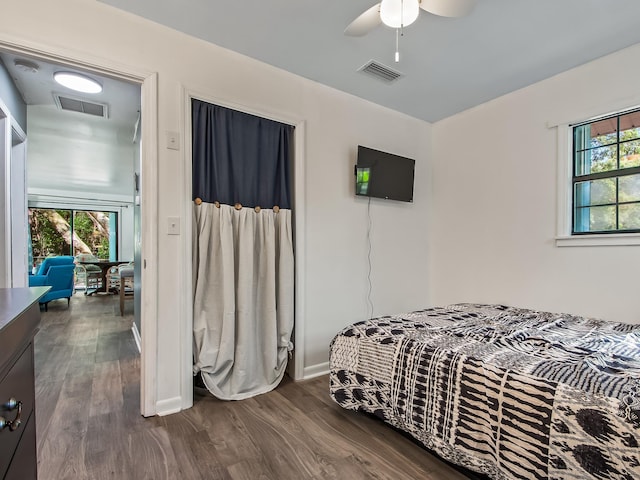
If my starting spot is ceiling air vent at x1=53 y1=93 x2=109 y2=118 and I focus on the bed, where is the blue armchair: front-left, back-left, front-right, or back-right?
back-left

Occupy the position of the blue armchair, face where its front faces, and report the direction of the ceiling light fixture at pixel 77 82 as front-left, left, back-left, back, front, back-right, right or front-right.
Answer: back-left
